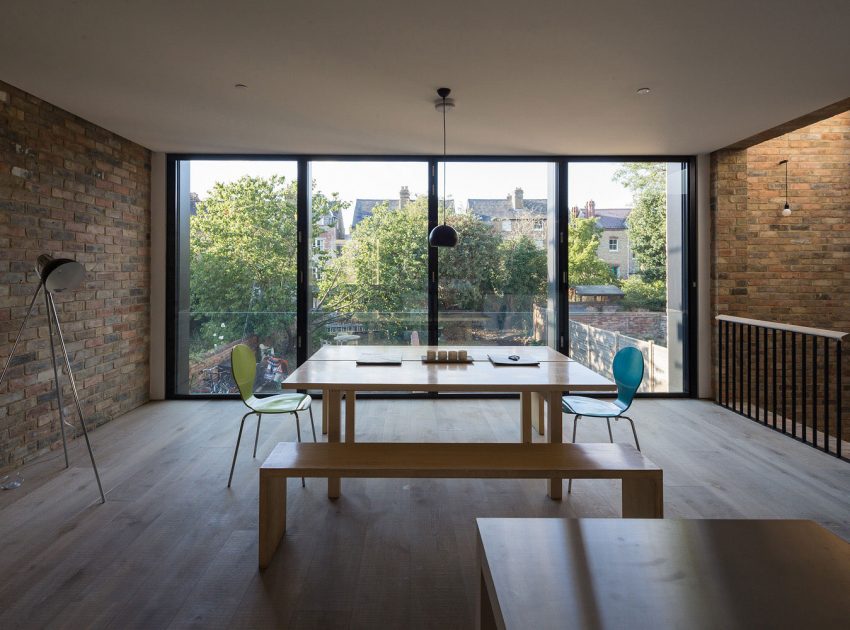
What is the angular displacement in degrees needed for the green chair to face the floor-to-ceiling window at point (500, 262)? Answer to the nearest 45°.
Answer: approximately 45° to its left

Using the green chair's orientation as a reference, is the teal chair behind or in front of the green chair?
in front

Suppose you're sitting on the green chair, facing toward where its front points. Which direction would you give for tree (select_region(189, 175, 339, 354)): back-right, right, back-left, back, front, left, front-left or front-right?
left

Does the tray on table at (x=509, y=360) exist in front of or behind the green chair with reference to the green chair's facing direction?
in front

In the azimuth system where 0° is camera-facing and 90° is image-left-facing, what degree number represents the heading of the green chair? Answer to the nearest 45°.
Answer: approximately 270°
